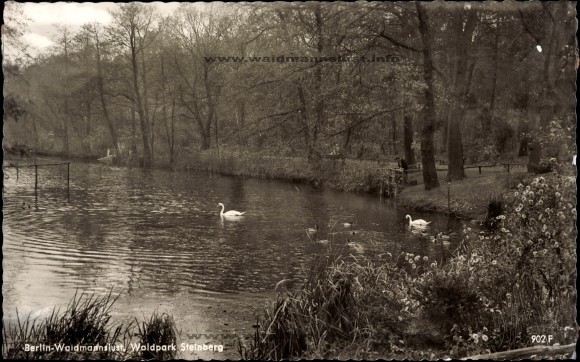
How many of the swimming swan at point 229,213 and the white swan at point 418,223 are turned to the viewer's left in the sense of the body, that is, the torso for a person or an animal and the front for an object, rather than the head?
2

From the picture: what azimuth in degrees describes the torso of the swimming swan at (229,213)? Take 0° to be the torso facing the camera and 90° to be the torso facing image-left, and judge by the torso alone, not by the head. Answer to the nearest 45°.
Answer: approximately 90°

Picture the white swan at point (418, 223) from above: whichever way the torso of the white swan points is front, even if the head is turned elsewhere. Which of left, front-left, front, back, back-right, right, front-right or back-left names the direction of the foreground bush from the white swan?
left

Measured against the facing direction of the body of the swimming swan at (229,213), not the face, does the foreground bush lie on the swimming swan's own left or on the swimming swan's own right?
on the swimming swan's own left

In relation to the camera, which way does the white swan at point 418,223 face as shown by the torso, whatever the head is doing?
to the viewer's left

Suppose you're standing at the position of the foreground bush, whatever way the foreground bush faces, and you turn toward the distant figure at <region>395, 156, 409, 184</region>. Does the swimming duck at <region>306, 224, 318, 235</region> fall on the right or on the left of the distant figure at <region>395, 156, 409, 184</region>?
left
